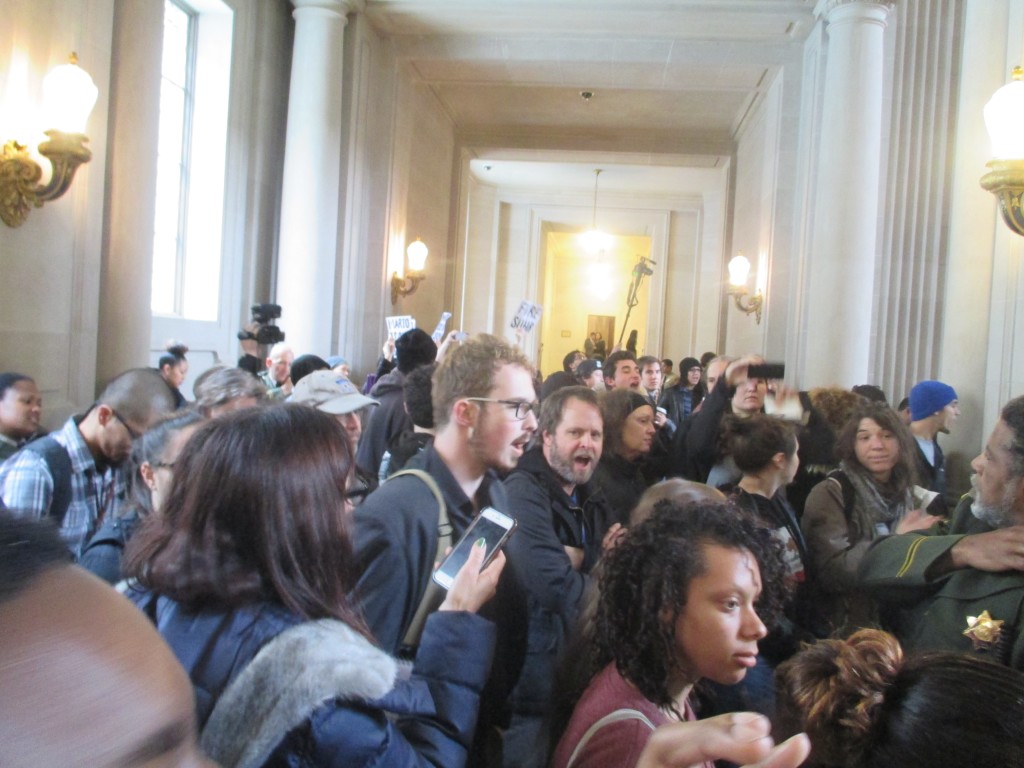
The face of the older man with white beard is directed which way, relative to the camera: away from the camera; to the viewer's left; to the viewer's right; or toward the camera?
to the viewer's left

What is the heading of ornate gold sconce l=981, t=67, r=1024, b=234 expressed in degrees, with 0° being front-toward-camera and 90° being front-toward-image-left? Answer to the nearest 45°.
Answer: approximately 90°

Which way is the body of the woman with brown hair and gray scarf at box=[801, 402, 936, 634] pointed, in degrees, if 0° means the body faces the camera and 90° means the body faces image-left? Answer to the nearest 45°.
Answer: approximately 315°

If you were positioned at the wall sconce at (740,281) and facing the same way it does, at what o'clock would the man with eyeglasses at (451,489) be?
The man with eyeglasses is roughly at 9 o'clock from the wall sconce.

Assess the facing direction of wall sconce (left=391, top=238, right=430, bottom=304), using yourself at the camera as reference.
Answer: facing to the right of the viewer

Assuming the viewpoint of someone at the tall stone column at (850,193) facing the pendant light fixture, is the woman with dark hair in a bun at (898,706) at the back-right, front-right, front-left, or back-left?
back-left

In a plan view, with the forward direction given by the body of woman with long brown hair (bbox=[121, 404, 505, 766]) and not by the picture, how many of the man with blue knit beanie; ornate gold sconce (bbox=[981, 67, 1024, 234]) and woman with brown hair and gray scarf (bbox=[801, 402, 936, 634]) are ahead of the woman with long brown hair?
3

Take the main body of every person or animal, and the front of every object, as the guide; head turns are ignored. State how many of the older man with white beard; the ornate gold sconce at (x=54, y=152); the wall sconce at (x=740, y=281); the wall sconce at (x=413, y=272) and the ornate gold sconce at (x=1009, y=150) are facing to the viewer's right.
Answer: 2

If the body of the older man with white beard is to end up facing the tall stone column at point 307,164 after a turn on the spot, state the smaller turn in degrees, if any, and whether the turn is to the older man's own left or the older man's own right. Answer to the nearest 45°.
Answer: approximately 90° to the older man's own right

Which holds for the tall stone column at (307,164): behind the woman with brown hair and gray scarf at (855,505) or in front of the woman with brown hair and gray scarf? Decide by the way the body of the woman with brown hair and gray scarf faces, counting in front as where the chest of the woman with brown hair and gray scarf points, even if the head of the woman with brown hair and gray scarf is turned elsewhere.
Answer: behind

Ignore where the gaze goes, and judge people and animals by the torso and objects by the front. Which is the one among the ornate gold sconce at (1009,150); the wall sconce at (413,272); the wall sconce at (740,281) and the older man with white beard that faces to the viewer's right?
the wall sconce at (413,272)

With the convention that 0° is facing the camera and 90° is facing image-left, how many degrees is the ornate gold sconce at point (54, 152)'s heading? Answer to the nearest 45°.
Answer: approximately 270°

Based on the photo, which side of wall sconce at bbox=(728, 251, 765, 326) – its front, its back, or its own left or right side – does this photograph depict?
left

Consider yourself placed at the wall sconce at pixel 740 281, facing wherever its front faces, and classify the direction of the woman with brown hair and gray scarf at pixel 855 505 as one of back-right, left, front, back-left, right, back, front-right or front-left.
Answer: left

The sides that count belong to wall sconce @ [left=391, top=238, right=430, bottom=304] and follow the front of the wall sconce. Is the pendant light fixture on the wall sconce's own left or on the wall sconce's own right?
on the wall sconce's own left

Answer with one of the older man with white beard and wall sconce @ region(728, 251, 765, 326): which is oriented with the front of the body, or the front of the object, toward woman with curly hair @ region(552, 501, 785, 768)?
the older man with white beard
